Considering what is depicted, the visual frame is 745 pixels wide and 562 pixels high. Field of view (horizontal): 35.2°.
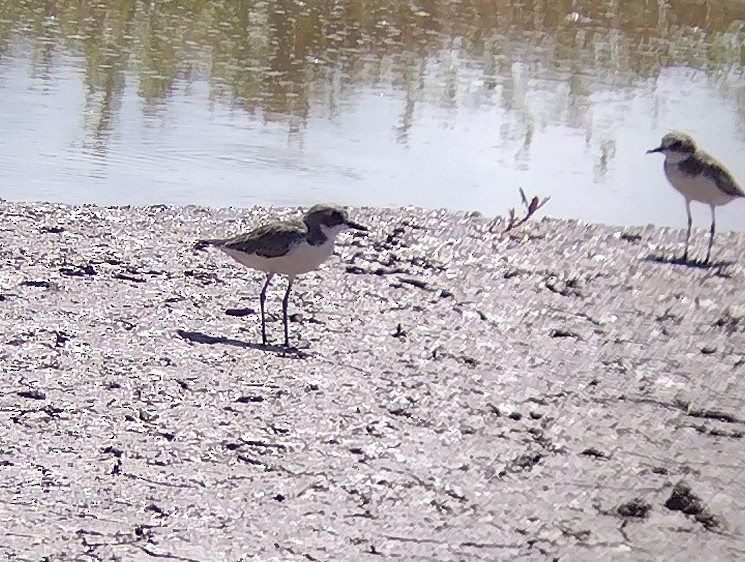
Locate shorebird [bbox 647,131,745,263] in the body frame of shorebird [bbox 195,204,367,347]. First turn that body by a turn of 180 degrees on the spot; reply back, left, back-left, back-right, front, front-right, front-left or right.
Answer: back-right

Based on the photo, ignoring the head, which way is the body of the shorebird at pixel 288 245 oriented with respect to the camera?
to the viewer's right
